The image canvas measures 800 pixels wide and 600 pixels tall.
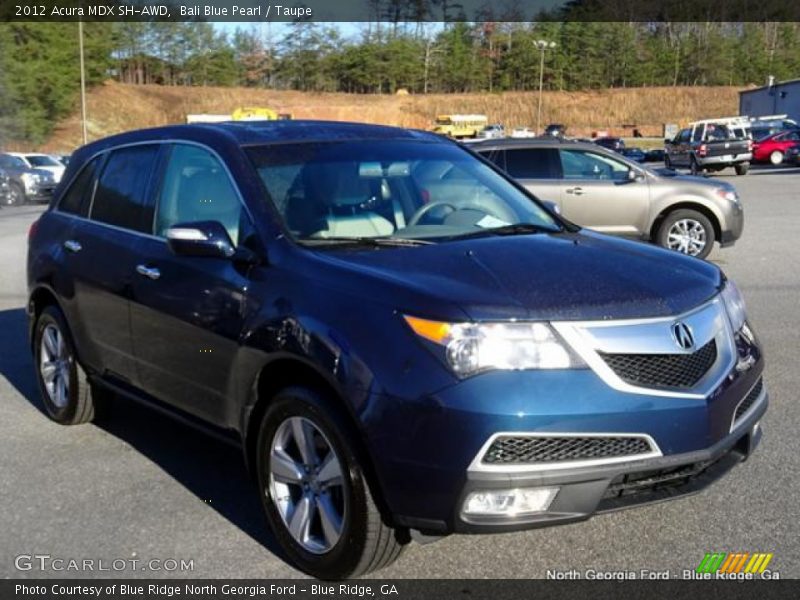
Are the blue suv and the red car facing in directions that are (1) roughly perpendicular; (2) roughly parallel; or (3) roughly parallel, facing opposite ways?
roughly perpendicular

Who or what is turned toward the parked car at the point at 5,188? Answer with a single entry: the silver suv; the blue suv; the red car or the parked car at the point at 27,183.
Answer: the red car

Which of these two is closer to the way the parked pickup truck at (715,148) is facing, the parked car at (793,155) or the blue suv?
the parked car

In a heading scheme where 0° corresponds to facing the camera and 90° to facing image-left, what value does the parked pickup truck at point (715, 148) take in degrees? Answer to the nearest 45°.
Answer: approximately 135°

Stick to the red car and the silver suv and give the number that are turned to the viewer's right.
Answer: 1

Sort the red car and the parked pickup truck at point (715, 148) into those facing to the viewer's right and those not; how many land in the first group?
0

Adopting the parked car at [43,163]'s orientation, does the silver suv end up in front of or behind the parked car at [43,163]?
in front

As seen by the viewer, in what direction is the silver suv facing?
to the viewer's right

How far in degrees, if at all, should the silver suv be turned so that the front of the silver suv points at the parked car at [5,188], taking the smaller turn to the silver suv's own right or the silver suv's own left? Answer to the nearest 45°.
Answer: approximately 135° to the silver suv's own left

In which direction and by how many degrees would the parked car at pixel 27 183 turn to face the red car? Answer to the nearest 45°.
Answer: approximately 45° to its left

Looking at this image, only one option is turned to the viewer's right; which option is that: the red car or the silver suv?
the silver suv

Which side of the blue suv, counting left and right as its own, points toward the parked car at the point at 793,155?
left

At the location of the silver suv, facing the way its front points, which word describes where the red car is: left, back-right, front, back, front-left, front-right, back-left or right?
left

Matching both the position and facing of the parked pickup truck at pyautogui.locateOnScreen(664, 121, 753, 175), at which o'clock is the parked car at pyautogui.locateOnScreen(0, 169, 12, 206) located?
the parked car at pyautogui.locateOnScreen(0, 169, 12, 206) is roughly at 9 o'clock from the parked pickup truck at pyautogui.locateOnScreen(664, 121, 753, 175).
